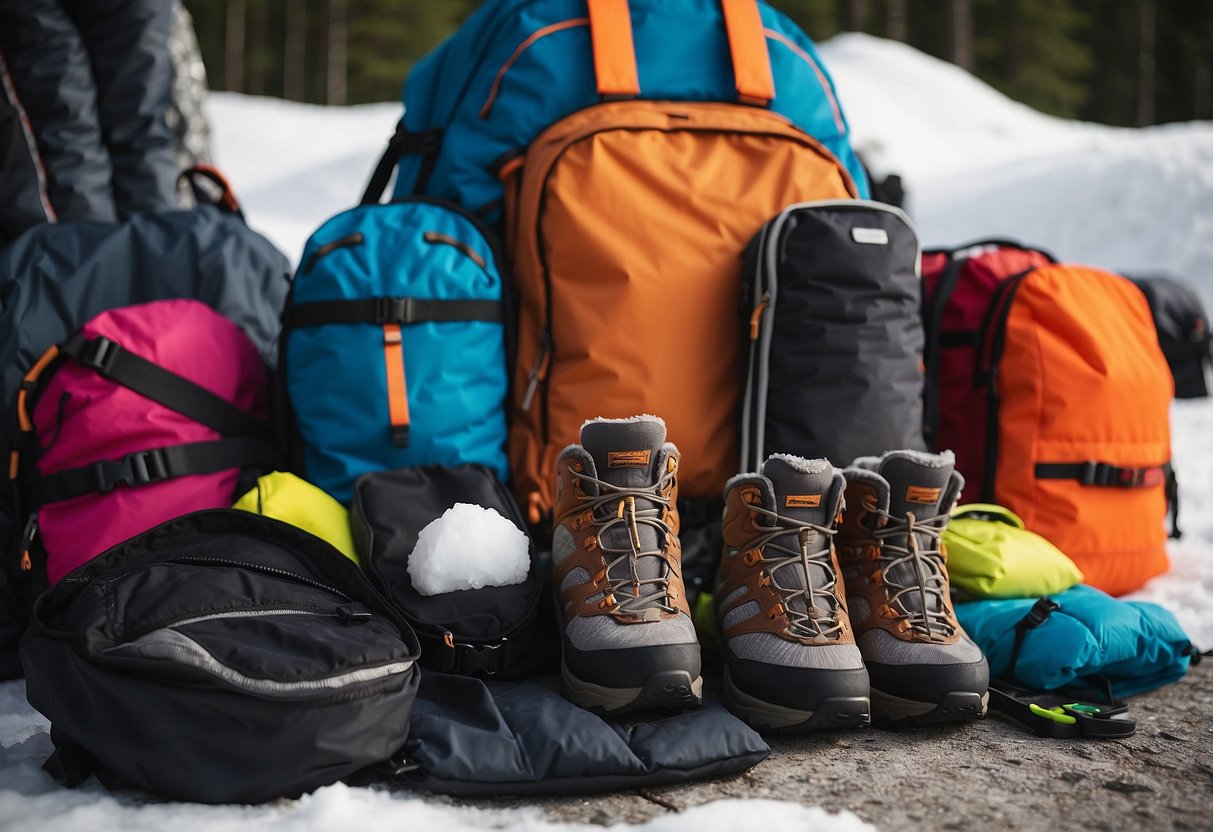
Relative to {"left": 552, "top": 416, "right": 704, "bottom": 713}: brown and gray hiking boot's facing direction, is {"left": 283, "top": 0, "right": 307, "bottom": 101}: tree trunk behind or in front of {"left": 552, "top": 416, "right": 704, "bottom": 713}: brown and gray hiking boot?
behind

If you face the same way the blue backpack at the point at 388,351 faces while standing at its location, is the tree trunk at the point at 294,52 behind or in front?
behind

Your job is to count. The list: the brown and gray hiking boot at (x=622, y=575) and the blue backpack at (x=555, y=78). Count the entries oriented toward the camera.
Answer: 2

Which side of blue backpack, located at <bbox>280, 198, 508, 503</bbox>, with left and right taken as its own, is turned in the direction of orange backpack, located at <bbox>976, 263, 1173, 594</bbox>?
left

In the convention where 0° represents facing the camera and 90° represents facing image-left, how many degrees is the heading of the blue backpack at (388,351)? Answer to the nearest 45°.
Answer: approximately 0°

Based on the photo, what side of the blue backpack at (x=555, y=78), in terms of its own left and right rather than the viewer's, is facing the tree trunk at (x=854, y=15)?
back
